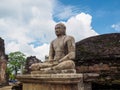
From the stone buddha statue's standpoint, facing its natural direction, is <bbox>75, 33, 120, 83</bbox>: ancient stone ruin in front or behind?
behind

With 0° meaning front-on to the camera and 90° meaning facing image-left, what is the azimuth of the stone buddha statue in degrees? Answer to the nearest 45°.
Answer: approximately 45°

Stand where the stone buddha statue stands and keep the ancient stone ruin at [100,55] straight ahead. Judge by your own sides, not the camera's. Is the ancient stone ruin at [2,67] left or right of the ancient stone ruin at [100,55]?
left
